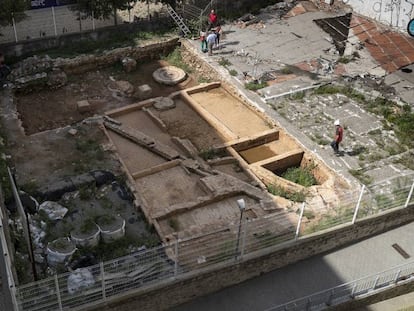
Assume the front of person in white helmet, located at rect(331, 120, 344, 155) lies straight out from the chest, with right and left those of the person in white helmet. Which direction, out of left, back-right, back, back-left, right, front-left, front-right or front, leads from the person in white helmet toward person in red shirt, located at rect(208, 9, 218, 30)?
front-right

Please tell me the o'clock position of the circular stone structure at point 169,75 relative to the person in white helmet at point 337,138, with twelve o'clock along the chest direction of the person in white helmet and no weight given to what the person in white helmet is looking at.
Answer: The circular stone structure is roughly at 1 o'clock from the person in white helmet.

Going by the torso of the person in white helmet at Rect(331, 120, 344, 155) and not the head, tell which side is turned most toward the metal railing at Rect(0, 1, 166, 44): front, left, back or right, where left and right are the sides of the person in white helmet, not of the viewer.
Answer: front

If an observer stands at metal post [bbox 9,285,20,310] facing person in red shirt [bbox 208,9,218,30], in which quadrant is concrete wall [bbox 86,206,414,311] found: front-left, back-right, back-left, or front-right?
front-right

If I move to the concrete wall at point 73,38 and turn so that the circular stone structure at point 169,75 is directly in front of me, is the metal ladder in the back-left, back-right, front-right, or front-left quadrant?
front-left

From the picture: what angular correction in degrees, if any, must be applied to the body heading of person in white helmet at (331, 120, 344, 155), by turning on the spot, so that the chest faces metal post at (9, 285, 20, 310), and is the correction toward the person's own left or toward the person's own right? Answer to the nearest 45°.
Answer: approximately 45° to the person's own left

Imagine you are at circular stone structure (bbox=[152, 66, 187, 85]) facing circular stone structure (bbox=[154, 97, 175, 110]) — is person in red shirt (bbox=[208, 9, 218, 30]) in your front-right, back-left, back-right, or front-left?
back-left

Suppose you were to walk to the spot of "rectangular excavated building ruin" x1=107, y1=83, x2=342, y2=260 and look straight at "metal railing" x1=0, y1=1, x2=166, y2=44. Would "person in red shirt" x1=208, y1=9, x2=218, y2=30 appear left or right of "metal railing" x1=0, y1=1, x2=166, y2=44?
right

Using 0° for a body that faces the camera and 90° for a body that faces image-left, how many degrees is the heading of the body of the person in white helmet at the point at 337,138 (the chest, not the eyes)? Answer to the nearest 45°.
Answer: approximately 90°

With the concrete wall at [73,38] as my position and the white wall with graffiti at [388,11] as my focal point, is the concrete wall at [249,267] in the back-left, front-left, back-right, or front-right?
front-right

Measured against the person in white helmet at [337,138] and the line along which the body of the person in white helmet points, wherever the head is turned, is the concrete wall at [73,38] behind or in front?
in front
